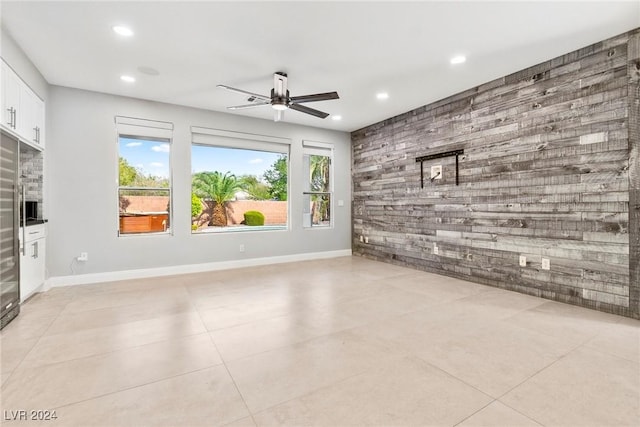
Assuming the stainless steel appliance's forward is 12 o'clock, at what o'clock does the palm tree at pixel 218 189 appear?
The palm tree is roughly at 11 o'clock from the stainless steel appliance.

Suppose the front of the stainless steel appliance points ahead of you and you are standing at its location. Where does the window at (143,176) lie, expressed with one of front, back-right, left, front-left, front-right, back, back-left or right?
front-left

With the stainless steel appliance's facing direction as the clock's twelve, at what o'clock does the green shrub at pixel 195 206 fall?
The green shrub is roughly at 11 o'clock from the stainless steel appliance.

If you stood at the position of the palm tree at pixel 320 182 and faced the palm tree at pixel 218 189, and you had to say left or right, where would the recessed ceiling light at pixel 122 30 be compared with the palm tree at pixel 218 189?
left

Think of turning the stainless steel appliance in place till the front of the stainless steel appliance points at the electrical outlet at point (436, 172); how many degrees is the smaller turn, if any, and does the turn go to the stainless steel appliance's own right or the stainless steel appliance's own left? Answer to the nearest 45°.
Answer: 0° — it already faces it

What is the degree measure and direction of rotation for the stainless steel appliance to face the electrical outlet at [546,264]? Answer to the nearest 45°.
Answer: approximately 45° to its right

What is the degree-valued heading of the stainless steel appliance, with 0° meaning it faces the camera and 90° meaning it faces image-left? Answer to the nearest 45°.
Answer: approximately 270°
